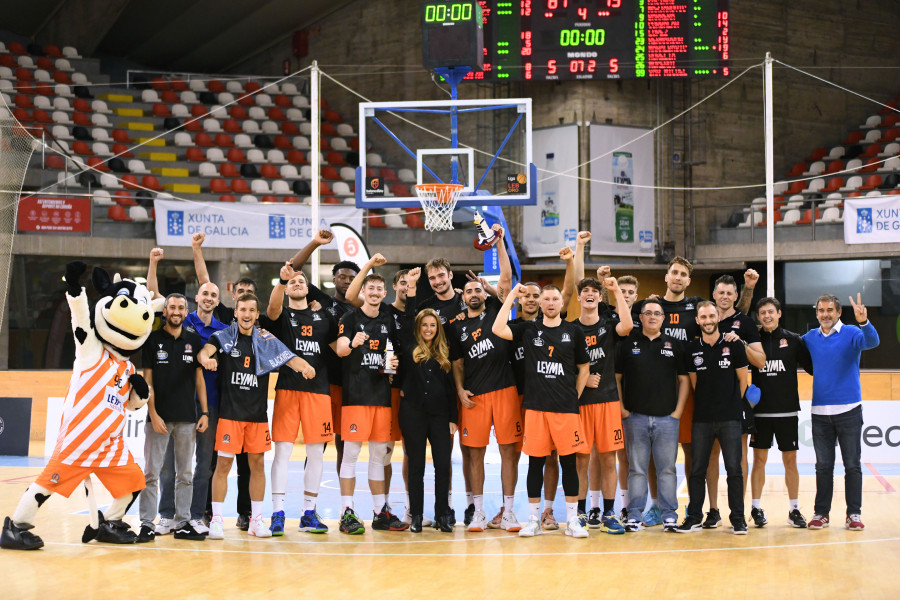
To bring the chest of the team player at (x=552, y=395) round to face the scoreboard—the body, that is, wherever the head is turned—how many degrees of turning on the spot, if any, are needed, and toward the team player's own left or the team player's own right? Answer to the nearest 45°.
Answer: approximately 180°

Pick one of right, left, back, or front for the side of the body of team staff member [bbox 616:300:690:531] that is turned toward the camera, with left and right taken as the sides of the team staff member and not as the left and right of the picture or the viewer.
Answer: front

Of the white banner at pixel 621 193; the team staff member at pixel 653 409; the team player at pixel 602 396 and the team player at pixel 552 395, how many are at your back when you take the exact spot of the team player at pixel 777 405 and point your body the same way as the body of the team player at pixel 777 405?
1

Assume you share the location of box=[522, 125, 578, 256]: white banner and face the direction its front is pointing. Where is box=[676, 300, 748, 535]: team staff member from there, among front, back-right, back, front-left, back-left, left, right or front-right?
front

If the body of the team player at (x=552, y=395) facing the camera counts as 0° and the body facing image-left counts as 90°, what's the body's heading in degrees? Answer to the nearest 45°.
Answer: approximately 0°

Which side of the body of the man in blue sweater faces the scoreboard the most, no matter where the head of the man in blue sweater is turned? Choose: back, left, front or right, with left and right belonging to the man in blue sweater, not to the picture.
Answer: back

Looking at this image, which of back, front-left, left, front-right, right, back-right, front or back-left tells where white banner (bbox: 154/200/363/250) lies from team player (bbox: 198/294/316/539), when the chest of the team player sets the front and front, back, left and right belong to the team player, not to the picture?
back

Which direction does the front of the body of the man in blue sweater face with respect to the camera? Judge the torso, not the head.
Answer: toward the camera

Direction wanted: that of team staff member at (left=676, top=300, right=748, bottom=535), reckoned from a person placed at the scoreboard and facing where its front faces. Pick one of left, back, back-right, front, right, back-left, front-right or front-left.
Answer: front

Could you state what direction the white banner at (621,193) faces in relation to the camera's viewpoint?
facing the viewer

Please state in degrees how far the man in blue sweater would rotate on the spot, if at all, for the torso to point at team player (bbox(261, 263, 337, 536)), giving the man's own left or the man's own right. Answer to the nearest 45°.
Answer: approximately 45° to the man's own right

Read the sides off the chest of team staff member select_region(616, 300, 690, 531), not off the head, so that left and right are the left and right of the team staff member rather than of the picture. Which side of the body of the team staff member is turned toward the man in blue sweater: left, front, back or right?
left

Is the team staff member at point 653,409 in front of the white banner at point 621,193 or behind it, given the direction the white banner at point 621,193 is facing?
in front

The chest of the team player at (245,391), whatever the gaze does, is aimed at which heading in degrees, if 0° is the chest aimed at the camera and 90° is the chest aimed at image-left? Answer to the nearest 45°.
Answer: approximately 0°
